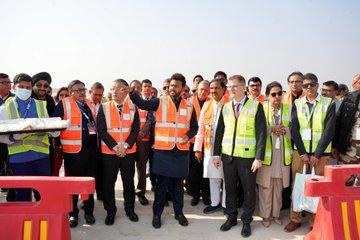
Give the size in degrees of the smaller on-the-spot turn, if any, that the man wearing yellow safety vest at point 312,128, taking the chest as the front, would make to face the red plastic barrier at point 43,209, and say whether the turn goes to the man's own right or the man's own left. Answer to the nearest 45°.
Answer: approximately 45° to the man's own right

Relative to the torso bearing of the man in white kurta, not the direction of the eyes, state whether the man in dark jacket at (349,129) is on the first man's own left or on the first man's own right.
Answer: on the first man's own left

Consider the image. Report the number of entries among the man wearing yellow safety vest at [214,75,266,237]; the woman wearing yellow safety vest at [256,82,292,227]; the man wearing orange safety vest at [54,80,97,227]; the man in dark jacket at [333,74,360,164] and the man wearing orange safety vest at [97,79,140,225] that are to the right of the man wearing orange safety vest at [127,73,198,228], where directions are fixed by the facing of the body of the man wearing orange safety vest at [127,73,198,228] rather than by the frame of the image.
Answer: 2

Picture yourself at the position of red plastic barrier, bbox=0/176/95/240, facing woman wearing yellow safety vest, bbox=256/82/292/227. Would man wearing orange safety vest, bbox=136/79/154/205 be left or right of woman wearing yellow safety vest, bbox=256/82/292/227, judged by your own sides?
left

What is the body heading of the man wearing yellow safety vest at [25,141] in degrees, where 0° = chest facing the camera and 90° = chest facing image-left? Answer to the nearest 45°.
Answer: approximately 0°

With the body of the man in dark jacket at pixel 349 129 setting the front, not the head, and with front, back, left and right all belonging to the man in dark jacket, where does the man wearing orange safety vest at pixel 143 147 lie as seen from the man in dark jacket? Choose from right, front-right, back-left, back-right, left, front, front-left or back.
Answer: back-right
